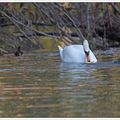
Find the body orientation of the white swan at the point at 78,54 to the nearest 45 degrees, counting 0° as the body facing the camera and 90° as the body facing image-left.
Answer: approximately 270°
